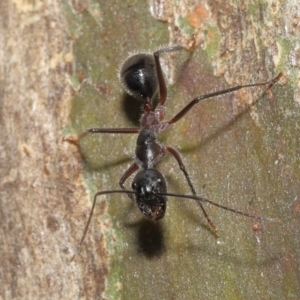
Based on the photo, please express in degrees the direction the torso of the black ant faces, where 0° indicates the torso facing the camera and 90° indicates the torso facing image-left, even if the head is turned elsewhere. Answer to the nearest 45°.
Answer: approximately 0°
